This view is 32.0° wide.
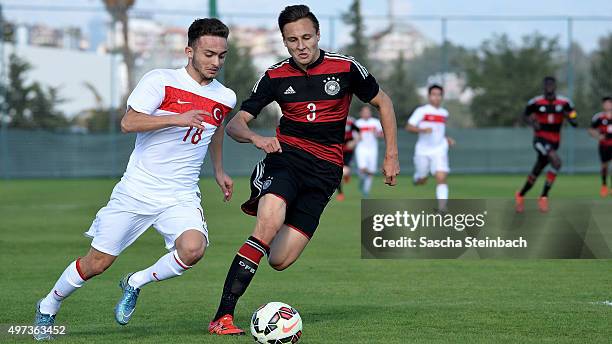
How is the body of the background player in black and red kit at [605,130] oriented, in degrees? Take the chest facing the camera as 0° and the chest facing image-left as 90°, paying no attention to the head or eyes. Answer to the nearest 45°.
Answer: approximately 0°

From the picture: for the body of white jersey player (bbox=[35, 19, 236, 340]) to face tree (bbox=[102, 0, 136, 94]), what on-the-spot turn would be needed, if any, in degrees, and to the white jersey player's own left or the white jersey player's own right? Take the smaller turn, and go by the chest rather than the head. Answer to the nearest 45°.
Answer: approximately 135° to the white jersey player's own left

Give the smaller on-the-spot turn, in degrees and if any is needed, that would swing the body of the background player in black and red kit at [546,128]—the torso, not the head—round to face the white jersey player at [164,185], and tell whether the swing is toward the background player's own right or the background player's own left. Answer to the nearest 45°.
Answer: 0° — they already face them

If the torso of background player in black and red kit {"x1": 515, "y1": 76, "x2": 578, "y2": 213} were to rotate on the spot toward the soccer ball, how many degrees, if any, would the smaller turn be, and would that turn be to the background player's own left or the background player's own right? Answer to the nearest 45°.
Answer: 0° — they already face it

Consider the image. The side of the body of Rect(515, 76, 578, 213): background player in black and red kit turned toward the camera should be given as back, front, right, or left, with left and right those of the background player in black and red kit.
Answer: front

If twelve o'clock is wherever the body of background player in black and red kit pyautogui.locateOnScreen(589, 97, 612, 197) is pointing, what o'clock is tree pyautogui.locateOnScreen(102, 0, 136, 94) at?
The tree is roughly at 4 o'clock from the background player in black and red kit.

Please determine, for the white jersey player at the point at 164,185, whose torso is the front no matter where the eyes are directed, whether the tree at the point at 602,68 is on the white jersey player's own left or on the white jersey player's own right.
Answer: on the white jersey player's own left

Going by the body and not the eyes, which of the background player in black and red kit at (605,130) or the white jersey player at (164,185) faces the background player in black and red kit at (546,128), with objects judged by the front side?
the background player in black and red kit at (605,130)

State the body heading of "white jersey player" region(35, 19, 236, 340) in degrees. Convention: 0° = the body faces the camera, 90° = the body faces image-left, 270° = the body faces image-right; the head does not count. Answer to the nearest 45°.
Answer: approximately 315°

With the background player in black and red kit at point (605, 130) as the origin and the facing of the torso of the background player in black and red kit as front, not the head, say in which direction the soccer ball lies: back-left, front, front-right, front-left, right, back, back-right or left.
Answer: front

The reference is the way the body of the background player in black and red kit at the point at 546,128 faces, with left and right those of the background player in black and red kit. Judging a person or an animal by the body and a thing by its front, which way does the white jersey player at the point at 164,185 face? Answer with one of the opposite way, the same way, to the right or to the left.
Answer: to the left

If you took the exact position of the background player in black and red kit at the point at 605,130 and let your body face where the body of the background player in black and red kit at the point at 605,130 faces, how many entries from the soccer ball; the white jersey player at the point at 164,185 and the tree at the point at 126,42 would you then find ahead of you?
2

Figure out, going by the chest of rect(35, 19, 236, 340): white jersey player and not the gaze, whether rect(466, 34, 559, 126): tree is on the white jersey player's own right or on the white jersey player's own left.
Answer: on the white jersey player's own left

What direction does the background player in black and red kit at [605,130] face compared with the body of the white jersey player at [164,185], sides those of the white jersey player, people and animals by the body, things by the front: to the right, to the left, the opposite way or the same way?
to the right

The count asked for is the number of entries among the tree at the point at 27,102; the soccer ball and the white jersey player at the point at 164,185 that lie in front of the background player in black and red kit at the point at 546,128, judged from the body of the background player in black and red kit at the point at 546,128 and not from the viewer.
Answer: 2
